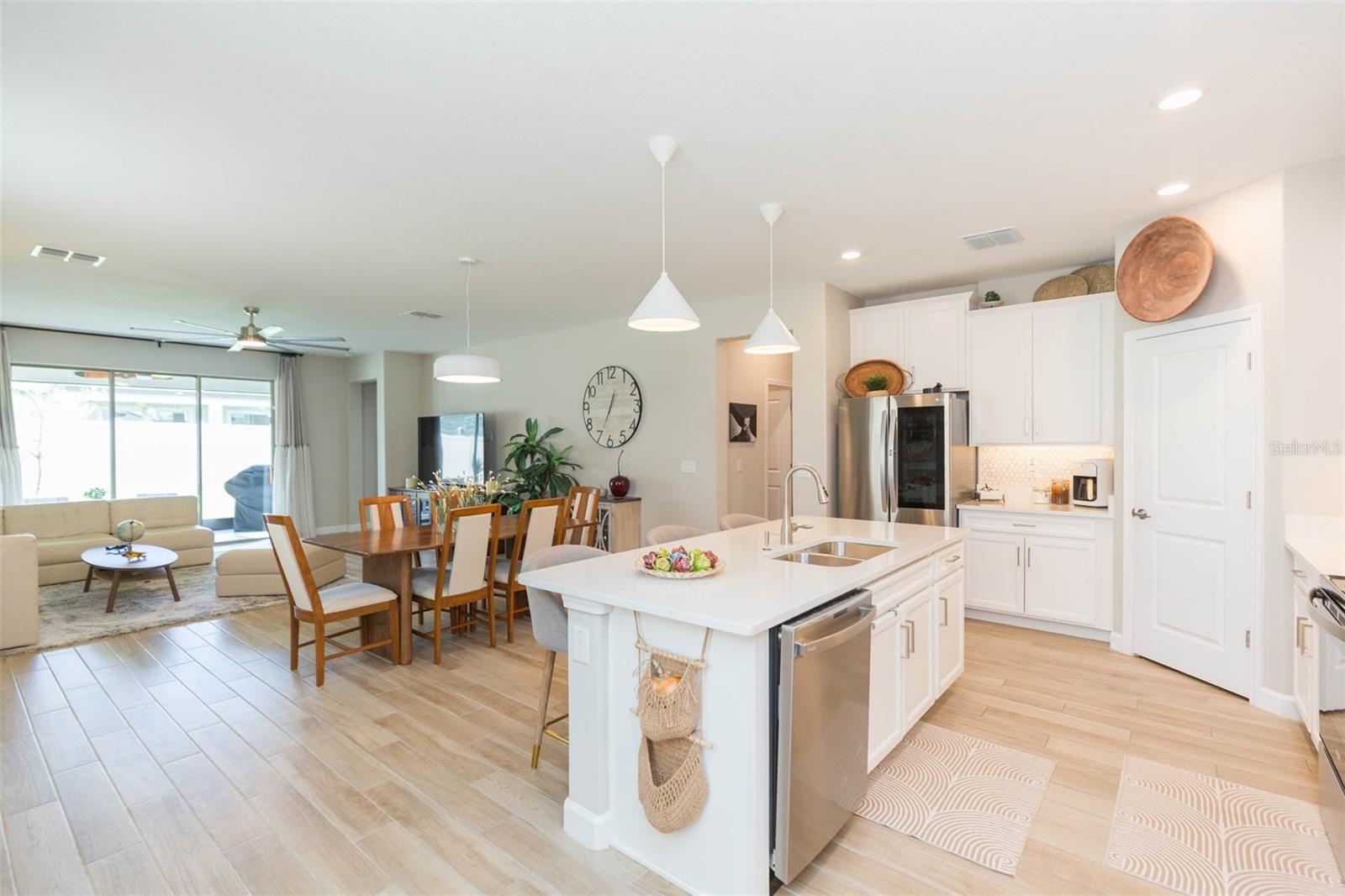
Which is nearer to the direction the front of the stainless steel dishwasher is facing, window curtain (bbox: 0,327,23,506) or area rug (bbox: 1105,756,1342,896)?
the area rug

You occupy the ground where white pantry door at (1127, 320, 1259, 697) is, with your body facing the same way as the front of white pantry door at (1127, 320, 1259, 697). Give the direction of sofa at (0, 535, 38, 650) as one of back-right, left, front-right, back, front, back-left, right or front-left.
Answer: front

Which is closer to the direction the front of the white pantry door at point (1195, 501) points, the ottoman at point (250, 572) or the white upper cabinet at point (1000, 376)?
the ottoman

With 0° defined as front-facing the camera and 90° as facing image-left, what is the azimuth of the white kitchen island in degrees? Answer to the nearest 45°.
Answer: approximately 315°

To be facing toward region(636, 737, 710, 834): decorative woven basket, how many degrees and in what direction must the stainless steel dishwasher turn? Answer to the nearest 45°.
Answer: approximately 135° to its right

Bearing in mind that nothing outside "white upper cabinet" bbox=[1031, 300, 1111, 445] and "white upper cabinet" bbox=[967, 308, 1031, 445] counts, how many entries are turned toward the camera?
2

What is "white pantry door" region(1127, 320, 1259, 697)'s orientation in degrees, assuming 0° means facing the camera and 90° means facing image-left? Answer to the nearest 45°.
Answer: approximately 45°

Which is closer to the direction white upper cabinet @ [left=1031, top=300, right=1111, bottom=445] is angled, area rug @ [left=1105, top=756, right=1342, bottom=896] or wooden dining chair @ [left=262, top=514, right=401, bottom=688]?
the area rug

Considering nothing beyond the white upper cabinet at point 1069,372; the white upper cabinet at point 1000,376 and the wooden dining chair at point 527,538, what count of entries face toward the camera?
2

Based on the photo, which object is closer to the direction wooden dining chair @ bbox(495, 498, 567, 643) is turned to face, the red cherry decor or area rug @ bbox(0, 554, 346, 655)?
the area rug

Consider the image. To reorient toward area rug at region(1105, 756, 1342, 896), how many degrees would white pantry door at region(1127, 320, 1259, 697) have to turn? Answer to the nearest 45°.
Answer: approximately 45° to its left

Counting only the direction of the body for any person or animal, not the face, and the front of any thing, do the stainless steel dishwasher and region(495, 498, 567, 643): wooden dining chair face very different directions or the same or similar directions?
very different directions

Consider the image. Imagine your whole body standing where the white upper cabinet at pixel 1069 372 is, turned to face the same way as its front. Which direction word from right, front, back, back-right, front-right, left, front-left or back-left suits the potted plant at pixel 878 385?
right

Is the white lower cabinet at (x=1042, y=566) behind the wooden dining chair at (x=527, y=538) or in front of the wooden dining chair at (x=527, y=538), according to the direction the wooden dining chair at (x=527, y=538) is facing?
behind

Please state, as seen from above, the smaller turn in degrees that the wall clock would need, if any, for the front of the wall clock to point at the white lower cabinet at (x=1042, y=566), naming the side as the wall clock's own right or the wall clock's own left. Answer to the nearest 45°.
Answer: approximately 90° to the wall clock's own left

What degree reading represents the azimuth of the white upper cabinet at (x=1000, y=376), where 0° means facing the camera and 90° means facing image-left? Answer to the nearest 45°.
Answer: approximately 0°
